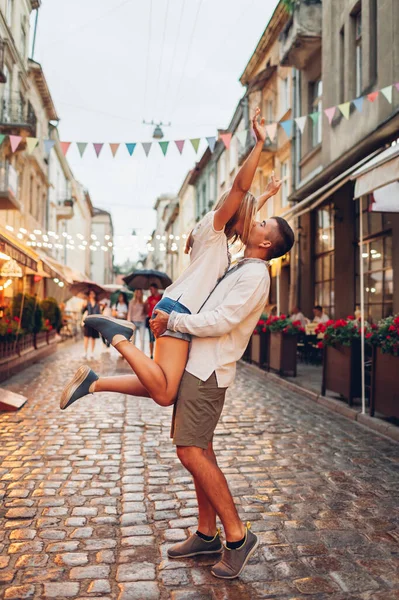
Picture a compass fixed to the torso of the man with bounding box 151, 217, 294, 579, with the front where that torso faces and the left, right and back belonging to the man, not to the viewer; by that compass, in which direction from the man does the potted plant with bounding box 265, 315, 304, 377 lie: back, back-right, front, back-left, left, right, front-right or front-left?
right

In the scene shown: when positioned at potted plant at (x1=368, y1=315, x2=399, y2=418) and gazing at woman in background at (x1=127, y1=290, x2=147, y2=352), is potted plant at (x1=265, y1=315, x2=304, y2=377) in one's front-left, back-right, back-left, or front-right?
front-right

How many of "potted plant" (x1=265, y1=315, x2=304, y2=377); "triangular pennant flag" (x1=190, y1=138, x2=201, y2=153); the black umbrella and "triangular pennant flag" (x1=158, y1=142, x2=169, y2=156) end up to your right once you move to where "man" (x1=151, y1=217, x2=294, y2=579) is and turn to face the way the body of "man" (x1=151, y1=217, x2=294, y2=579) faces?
4

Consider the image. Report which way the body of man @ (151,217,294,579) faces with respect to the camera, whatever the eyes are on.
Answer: to the viewer's left

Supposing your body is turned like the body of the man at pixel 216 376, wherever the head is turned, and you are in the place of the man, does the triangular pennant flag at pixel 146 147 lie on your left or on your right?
on your right

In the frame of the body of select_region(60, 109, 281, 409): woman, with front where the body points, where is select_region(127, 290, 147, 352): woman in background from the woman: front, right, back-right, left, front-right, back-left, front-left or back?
left

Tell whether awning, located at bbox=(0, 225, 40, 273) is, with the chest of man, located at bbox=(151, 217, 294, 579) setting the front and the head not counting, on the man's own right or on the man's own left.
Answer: on the man's own right

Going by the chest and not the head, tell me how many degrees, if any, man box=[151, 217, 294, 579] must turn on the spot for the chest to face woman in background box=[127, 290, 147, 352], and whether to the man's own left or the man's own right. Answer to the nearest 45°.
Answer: approximately 90° to the man's own right

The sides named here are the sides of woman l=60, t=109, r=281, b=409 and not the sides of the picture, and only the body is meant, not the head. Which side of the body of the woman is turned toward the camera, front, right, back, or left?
right

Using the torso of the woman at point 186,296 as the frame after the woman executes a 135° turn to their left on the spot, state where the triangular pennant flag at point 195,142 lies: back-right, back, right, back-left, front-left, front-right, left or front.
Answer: front-right

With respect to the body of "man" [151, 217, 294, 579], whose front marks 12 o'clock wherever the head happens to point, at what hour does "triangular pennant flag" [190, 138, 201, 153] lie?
The triangular pennant flag is roughly at 3 o'clock from the man.

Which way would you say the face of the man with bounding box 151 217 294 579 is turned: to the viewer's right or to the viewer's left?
to the viewer's left

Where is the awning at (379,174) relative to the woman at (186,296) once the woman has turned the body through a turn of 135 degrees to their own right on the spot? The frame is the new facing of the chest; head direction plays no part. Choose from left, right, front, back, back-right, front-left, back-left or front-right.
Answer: back

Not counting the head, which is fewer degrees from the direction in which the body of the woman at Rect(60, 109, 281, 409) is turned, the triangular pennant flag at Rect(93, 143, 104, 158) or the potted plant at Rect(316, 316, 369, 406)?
the potted plant
